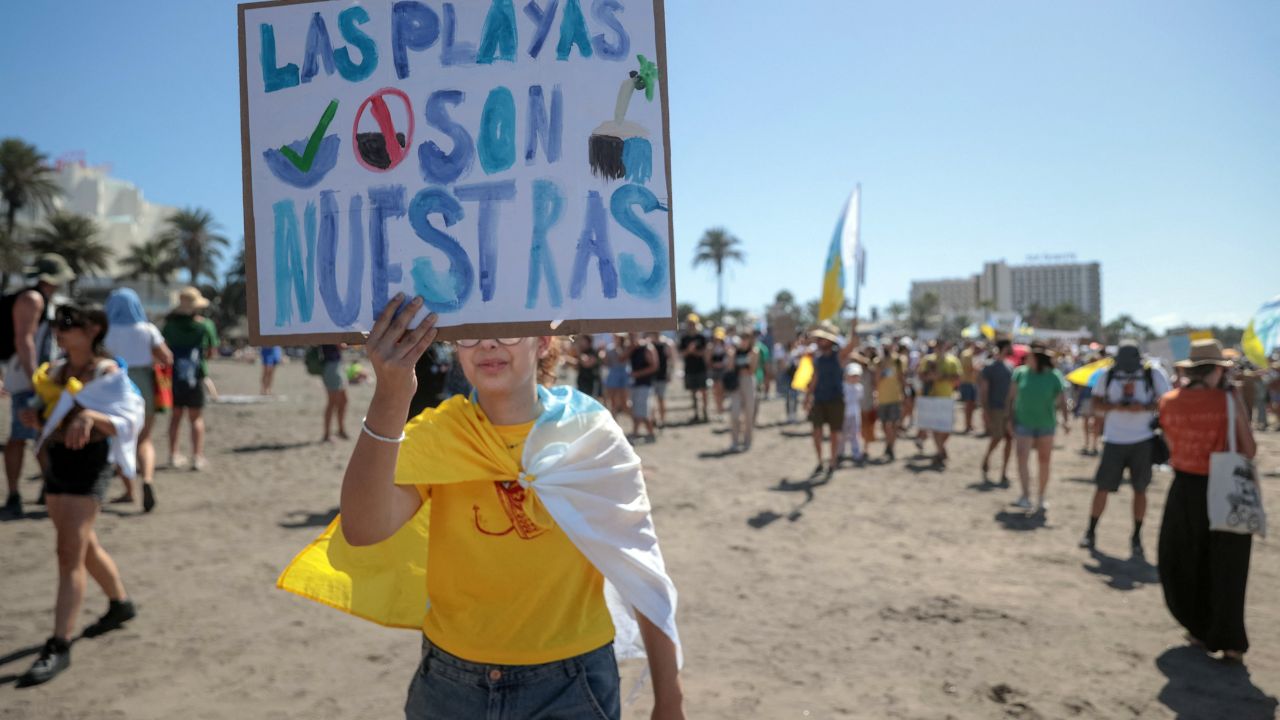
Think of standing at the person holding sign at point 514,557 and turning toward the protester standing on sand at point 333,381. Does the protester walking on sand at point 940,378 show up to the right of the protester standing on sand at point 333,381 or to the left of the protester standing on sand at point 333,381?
right

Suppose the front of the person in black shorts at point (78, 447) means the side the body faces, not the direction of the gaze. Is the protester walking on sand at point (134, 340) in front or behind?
behind

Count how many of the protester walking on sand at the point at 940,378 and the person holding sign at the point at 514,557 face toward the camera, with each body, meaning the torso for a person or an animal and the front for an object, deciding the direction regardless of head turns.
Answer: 2

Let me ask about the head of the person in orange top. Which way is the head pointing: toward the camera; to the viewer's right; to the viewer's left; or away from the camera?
away from the camera

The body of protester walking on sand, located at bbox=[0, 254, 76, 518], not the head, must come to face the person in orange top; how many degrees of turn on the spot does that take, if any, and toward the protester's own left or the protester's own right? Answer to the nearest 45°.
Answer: approximately 45° to the protester's own right

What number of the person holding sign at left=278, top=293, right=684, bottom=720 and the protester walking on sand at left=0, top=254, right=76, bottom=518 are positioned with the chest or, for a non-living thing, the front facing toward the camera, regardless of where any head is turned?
1

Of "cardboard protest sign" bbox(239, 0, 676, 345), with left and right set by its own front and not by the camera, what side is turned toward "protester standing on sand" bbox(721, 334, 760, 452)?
back

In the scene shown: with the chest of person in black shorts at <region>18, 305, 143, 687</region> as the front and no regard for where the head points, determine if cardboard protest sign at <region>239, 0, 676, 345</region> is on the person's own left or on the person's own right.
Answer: on the person's own left

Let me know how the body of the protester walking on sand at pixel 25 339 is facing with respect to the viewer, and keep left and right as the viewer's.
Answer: facing to the right of the viewer
